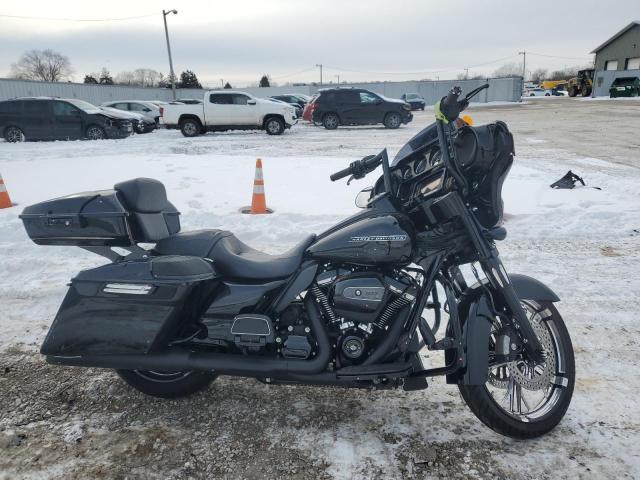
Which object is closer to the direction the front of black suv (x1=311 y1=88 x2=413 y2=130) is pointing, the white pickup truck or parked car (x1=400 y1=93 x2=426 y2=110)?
the parked car

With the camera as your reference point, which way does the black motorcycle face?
facing to the right of the viewer

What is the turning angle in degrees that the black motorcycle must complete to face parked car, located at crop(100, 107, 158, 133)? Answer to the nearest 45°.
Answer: approximately 90° to its left

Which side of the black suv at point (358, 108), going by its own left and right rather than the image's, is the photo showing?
right

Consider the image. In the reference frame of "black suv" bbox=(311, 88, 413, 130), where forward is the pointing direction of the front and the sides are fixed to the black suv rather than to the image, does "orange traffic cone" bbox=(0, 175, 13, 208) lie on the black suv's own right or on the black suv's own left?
on the black suv's own right

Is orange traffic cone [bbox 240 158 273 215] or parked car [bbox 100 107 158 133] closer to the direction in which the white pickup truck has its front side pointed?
the orange traffic cone

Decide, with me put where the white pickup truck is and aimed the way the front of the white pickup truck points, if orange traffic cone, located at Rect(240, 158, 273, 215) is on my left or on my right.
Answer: on my right

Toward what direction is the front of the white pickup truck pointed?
to the viewer's right

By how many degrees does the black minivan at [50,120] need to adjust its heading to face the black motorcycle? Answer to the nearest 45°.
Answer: approximately 90° to its right

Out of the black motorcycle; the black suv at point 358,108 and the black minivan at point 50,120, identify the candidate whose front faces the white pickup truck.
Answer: the black minivan at point 50,120

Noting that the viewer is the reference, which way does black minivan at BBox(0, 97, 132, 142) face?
facing to the right of the viewer
